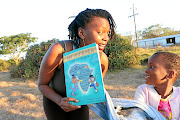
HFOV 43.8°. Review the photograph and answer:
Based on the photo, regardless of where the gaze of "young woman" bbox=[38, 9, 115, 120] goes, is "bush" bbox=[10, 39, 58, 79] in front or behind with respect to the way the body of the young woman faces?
behind

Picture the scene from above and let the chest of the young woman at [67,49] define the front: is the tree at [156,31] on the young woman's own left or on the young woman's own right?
on the young woman's own left

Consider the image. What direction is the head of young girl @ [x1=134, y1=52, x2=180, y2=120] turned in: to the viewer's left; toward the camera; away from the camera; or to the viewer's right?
to the viewer's left

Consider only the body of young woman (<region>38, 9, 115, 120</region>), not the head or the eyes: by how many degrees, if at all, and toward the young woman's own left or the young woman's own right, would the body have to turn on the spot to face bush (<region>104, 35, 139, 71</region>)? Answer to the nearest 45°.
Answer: approximately 135° to the young woman's own left

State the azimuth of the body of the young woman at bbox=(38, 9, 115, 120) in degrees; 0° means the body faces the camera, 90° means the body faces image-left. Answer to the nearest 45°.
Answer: approximately 315°
